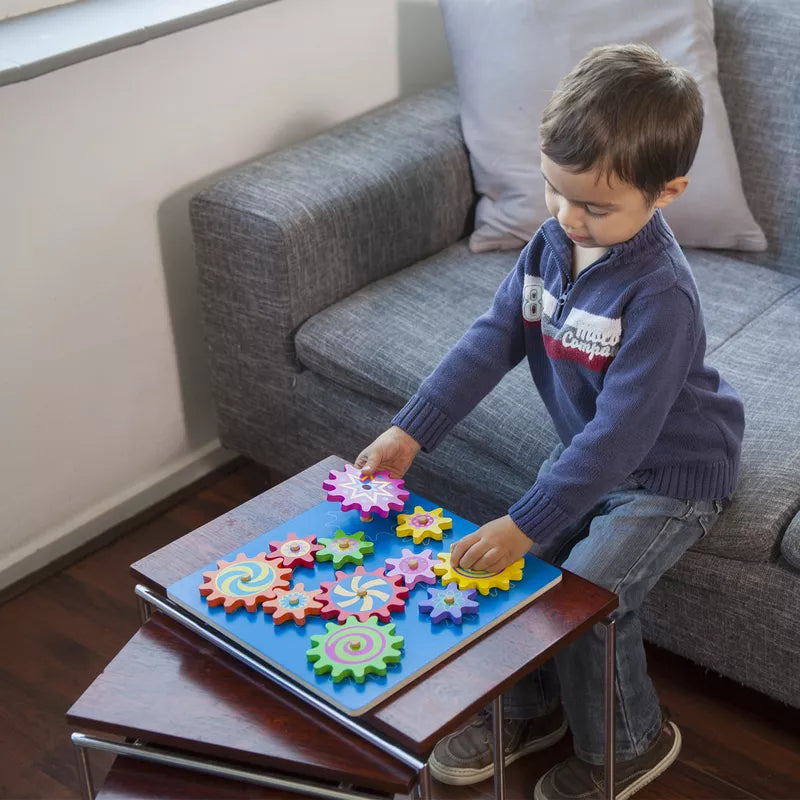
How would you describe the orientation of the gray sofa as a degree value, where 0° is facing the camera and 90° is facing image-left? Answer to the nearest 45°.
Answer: approximately 45°

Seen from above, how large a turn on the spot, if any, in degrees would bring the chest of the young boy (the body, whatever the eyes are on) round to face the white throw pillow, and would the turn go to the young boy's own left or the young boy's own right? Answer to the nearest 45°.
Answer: approximately 135° to the young boy's own right
